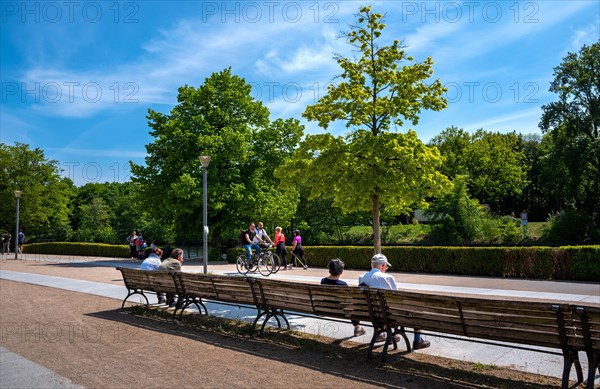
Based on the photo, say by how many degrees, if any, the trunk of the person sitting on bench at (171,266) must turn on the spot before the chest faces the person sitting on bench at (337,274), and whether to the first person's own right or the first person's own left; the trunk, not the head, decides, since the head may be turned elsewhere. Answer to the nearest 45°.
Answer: approximately 90° to the first person's own right

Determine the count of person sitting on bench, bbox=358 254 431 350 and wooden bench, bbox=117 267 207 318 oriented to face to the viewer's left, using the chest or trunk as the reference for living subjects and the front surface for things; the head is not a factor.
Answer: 0

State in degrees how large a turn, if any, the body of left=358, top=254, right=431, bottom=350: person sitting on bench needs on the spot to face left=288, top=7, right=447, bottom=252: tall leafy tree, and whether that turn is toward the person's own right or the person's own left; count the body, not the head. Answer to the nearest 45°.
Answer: approximately 45° to the person's own left

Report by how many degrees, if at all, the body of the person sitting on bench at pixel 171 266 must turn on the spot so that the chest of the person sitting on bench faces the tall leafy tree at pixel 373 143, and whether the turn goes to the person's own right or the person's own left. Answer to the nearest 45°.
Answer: approximately 45° to the person's own right

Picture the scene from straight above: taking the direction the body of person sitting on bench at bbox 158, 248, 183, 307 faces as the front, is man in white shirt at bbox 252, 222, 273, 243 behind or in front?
in front

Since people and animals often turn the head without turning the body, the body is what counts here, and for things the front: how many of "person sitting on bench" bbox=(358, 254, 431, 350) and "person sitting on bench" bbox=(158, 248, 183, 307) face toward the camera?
0

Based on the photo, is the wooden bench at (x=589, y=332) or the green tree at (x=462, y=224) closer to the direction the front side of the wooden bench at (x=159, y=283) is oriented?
the green tree

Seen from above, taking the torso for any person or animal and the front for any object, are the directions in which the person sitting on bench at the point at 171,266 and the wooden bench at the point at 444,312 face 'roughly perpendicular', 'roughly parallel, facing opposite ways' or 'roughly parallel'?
roughly parallel

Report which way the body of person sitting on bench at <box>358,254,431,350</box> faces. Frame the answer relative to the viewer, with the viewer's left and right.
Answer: facing away from the viewer and to the right of the viewer

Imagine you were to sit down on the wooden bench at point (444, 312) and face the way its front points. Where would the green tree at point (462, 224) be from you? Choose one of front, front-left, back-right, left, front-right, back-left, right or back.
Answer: front-left

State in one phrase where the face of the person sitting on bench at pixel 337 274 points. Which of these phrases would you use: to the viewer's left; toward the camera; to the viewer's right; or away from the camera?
away from the camera

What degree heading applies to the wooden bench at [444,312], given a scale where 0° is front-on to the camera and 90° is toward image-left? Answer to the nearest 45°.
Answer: approximately 225°

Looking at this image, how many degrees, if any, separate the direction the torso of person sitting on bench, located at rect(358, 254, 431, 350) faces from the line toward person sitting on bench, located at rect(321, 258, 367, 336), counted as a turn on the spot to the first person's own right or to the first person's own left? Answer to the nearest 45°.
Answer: approximately 90° to the first person's own left

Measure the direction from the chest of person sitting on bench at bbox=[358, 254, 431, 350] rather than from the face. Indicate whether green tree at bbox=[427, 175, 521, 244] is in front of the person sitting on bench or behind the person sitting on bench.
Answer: in front

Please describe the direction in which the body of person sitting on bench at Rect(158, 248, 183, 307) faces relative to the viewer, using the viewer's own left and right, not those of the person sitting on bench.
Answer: facing away from the viewer and to the right of the viewer

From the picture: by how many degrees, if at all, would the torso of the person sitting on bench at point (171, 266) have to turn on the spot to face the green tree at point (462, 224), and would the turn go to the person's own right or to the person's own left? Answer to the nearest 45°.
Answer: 0° — they already face it
